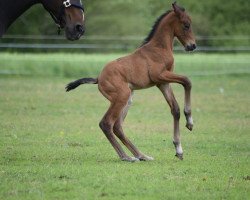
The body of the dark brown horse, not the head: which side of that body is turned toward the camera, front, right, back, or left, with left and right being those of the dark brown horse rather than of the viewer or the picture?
right

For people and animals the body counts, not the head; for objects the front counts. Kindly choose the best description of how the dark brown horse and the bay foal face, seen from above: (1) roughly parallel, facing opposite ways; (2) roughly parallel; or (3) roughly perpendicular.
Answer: roughly parallel

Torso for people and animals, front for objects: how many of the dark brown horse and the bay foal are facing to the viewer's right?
2

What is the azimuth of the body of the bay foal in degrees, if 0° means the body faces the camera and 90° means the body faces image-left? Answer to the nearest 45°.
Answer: approximately 270°
